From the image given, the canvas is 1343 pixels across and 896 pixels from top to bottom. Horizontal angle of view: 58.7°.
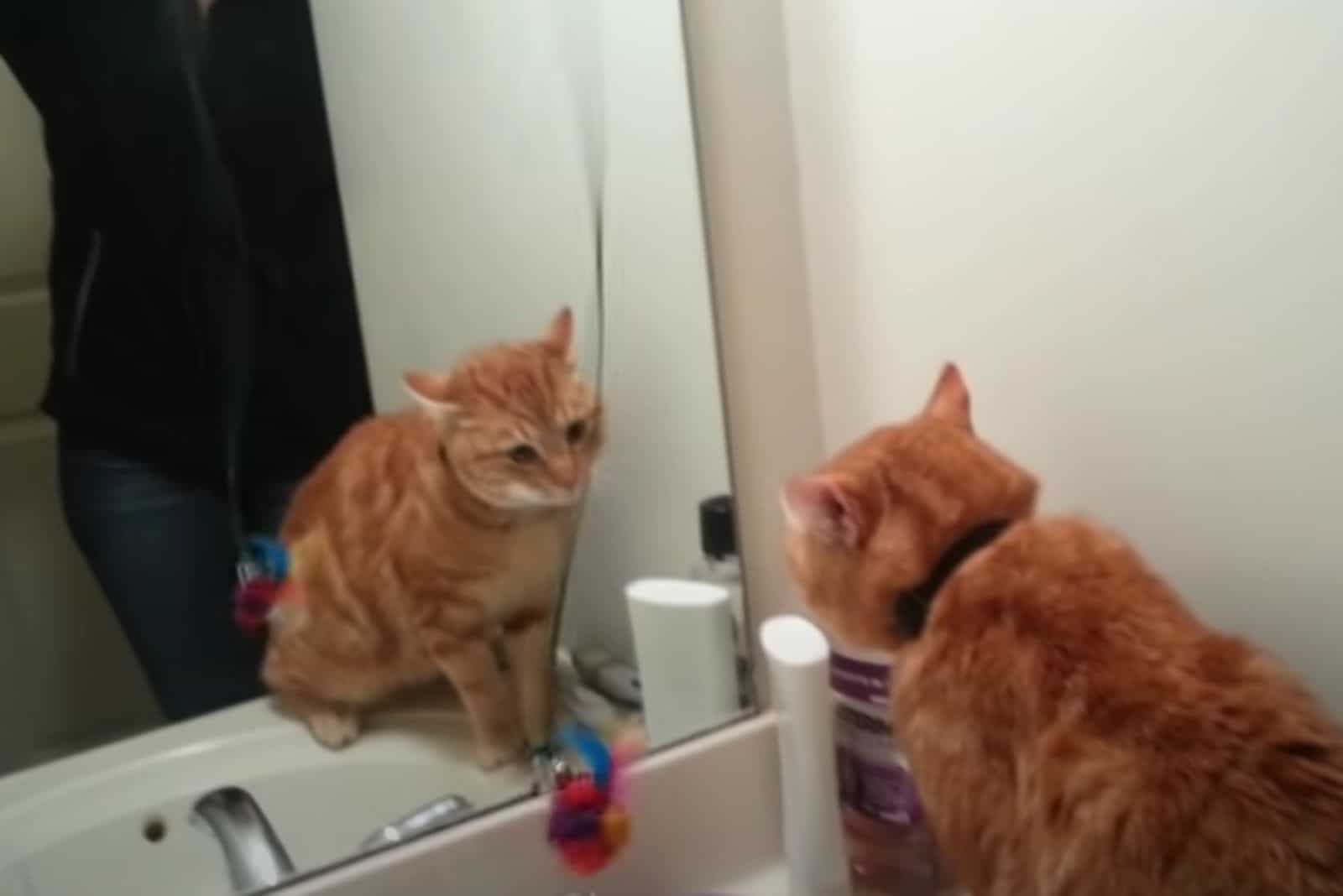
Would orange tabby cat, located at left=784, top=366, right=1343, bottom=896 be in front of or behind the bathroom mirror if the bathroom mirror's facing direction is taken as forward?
in front

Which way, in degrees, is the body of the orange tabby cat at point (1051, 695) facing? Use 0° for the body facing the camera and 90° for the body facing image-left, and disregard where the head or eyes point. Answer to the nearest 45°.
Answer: approximately 135°

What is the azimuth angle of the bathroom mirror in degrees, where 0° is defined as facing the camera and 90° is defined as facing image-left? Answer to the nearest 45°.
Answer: approximately 315°

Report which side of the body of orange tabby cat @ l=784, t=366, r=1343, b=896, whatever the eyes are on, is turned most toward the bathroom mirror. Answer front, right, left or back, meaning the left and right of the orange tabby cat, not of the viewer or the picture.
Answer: front
